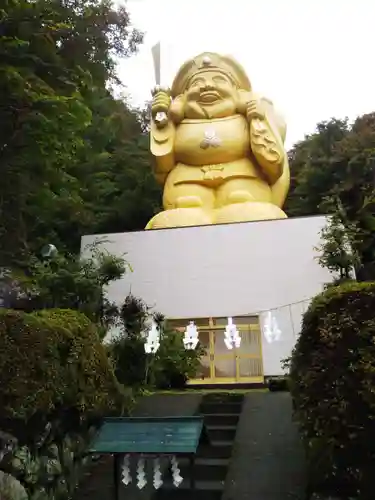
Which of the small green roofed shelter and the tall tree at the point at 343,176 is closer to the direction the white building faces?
the small green roofed shelter

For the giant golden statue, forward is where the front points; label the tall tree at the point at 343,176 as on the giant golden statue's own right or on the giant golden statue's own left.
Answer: on the giant golden statue's own left

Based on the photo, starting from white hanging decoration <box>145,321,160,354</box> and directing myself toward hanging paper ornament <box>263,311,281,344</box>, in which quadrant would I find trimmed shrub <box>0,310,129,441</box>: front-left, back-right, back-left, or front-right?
back-right

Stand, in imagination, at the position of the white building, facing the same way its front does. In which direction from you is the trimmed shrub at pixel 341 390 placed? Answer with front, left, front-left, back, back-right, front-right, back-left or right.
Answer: front

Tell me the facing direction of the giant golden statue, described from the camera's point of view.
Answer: facing the viewer

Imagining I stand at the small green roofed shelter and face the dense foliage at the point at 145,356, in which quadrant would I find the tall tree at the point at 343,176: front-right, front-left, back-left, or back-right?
front-right

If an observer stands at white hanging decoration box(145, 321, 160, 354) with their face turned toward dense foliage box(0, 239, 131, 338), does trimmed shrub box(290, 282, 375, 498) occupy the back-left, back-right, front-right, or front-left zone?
back-left
